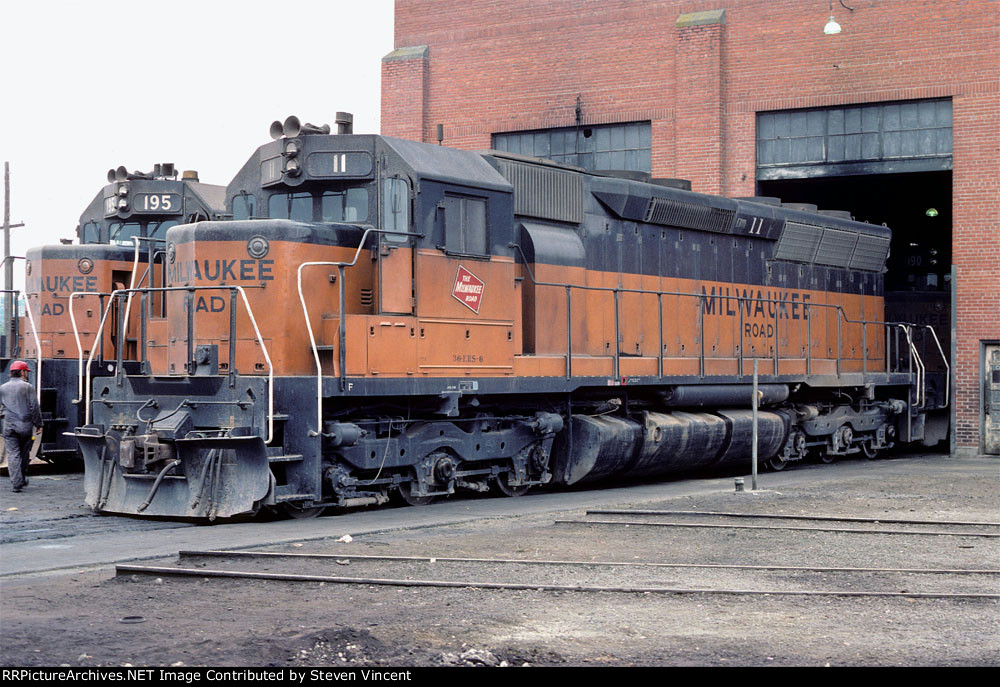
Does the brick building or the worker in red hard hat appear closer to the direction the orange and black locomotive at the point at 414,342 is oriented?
the worker in red hard hat

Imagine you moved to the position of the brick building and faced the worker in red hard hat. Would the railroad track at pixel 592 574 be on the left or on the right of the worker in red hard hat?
left

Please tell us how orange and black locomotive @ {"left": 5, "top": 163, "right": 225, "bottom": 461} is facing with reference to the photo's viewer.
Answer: facing the viewer and to the left of the viewer

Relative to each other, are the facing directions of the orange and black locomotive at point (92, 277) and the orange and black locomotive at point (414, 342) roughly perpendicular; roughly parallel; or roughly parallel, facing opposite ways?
roughly parallel

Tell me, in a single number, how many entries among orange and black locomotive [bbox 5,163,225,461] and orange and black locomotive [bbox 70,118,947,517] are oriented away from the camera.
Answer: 0

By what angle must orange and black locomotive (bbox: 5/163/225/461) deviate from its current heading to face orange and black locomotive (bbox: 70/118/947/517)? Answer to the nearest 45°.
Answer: approximately 90° to its left

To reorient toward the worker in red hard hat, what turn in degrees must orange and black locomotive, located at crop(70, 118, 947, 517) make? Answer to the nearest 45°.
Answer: approximately 45° to its right

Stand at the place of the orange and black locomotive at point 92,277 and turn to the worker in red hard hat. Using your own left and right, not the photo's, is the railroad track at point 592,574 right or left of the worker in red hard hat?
left

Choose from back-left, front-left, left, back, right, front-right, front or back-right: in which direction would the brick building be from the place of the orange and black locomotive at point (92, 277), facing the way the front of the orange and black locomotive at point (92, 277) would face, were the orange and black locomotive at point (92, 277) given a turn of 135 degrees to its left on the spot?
front

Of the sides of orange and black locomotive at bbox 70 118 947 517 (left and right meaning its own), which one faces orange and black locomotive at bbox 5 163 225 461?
right

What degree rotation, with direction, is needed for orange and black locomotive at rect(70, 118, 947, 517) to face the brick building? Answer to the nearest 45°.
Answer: approximately 180°
